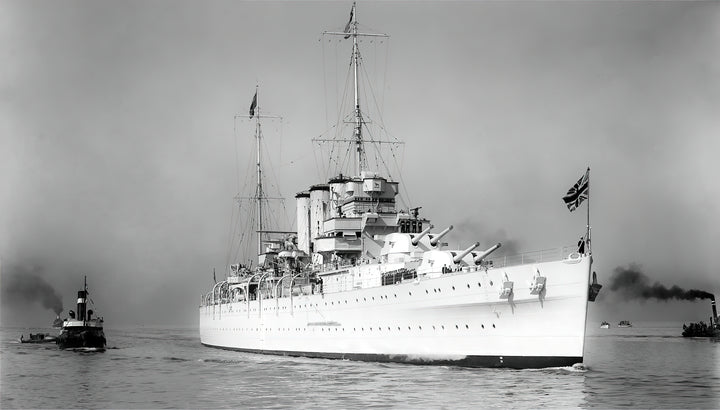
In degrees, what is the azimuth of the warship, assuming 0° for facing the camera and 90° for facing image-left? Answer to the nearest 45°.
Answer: approximately 315°
